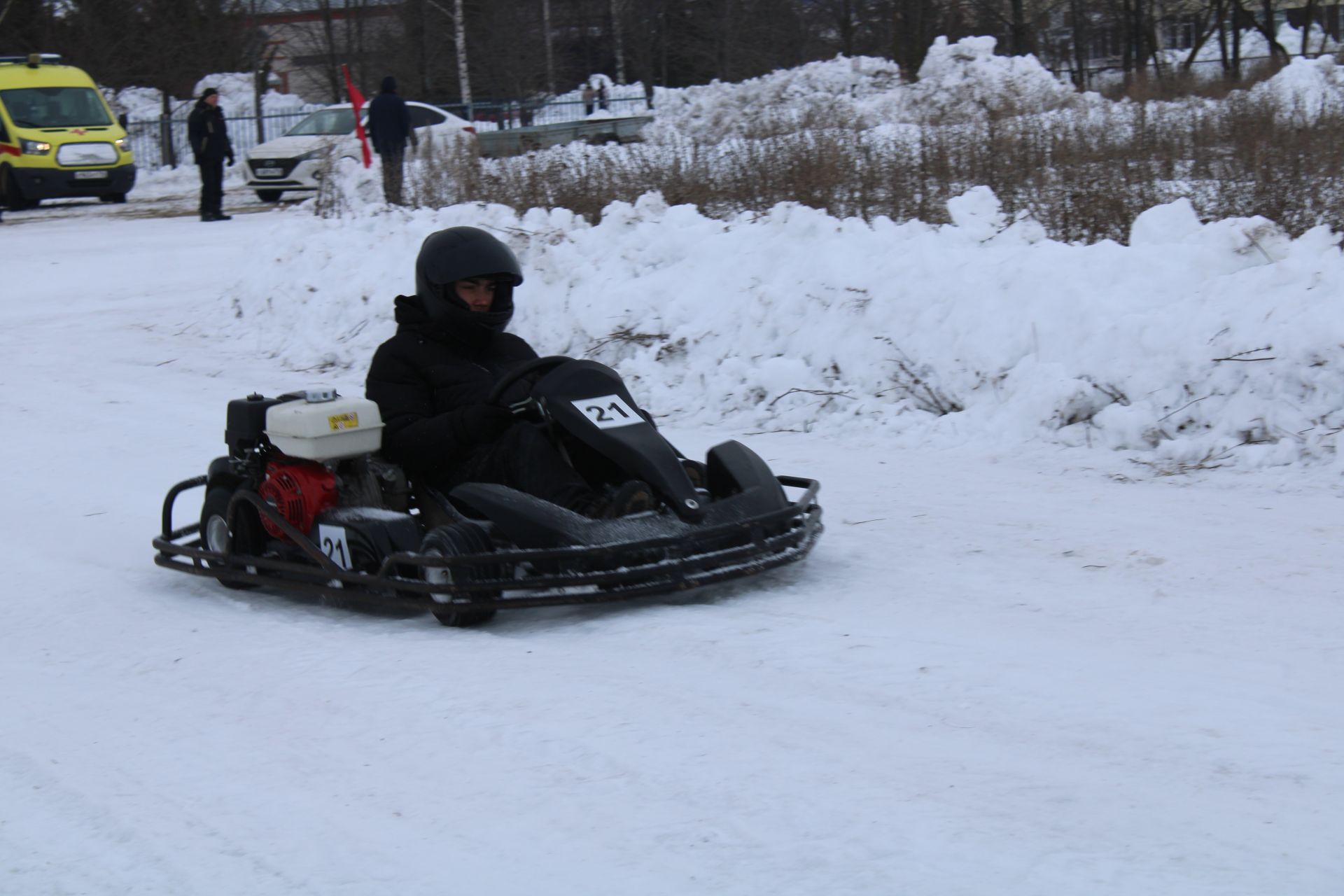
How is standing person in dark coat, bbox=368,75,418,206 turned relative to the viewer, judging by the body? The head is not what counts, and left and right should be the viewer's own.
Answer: facing away from the viewer

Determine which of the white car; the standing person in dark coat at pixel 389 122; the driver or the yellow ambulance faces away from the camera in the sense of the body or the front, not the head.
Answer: the standing person in dark coat

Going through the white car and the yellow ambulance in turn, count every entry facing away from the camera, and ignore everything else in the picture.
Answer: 0

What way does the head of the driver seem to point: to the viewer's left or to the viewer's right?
to the viewer's right

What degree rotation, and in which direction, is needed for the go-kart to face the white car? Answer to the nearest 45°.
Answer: approximately 135° to its left

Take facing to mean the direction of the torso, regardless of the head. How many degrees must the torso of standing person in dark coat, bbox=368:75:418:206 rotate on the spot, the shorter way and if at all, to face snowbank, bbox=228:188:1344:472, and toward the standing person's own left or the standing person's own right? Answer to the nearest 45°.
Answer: approximately 180°

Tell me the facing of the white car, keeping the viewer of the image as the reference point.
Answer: facing the viewer and to the left of the viewer

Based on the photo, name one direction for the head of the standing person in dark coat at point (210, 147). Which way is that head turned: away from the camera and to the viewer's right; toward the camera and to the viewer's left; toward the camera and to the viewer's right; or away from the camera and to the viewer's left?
toward the camera and to the viewer's right

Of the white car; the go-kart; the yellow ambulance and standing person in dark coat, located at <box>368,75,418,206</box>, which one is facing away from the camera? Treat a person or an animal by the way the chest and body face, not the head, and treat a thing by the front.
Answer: the standing person in dark coat

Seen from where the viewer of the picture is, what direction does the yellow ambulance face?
facing the viewer and to the right of the viewer

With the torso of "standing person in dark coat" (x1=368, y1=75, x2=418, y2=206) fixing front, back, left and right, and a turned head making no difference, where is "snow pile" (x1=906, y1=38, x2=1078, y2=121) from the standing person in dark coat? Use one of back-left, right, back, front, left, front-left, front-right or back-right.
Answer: front-right

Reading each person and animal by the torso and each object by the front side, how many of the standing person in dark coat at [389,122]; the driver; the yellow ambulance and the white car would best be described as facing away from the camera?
1
